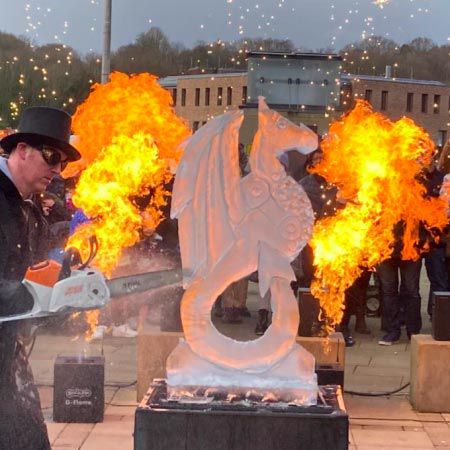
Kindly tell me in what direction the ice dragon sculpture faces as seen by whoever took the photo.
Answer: facing to the right of the viewer

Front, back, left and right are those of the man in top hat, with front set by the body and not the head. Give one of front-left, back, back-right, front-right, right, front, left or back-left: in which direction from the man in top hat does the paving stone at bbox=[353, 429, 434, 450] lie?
front-left

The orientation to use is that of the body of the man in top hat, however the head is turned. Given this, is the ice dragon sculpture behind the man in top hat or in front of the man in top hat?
in front

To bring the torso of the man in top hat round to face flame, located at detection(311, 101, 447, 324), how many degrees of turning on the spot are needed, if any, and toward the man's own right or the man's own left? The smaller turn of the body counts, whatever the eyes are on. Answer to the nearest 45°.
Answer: approximately 45° to the man's own left

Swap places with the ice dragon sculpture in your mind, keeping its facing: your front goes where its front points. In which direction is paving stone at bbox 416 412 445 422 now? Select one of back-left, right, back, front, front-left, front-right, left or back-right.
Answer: front-left

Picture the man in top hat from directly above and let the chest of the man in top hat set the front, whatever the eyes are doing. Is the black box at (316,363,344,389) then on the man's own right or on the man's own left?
on the man's own left

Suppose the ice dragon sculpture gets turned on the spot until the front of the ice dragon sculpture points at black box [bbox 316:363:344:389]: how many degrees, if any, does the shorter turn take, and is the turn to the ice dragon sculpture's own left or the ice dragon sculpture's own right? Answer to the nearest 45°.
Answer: approximately 45° to the ice dragon sculpture's own left

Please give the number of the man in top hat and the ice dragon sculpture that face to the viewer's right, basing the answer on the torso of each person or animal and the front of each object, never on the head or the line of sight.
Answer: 2

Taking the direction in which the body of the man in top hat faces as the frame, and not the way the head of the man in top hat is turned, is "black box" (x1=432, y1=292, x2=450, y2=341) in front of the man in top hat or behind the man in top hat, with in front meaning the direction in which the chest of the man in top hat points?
in front

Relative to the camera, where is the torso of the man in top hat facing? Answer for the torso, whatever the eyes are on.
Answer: to the viewer's right

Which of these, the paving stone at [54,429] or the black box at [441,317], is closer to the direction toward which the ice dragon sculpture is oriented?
the black box

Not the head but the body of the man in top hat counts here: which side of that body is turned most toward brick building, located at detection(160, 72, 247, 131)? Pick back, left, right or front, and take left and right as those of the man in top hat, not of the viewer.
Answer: left

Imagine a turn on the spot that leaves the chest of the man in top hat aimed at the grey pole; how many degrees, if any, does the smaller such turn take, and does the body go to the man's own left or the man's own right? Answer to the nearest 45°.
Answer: approximately 90° to the man's own left
